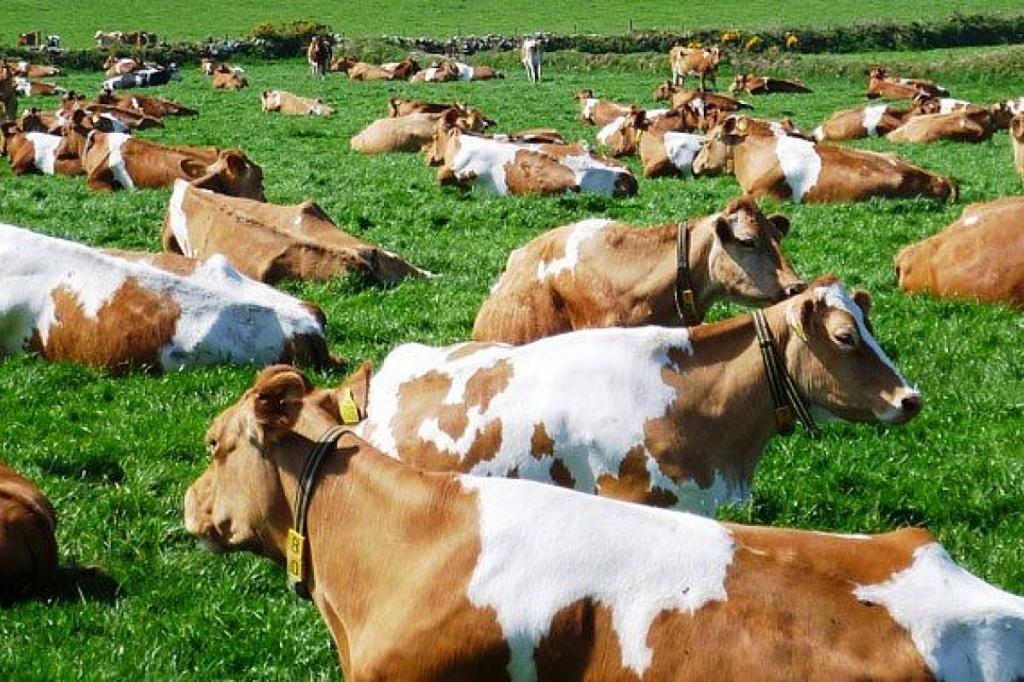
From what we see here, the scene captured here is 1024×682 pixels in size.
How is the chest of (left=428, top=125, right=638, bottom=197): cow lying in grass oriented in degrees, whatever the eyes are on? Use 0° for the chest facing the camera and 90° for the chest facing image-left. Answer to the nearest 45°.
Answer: approximately 90°

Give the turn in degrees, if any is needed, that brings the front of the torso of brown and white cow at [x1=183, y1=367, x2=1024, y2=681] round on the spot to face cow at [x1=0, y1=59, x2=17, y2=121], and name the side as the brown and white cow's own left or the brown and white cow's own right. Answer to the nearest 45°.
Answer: approximately 45° to the brown and white cow's own right

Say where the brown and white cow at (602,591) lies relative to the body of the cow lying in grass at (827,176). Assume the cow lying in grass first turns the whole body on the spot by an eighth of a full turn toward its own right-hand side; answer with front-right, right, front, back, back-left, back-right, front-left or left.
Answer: back-left

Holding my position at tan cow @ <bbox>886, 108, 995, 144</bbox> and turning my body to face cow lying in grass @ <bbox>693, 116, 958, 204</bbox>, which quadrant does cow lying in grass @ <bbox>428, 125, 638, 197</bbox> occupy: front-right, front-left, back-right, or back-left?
front-right

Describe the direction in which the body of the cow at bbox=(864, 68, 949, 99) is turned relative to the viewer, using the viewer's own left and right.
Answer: facing to the left of the viewer

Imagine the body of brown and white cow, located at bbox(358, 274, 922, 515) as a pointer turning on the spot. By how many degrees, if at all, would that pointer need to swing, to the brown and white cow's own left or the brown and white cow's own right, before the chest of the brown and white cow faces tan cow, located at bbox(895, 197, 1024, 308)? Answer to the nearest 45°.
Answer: approximately 45° to the brown and white cow's own left

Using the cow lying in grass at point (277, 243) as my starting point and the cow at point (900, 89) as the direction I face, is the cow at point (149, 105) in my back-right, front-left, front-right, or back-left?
front-left

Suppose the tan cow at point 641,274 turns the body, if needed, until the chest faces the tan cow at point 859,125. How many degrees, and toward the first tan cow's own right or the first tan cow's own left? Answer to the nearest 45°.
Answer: approximately 90° to the first tan cow's own left

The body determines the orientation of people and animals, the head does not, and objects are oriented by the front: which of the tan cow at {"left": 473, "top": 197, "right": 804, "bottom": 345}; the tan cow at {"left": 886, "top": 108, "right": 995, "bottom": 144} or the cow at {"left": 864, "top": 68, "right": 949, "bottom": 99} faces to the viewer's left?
the cow

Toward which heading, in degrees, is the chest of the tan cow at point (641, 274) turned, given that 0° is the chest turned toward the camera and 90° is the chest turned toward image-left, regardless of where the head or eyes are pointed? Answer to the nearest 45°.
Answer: approximately 270°

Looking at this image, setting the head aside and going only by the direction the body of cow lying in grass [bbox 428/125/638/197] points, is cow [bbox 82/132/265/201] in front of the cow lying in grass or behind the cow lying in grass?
in front

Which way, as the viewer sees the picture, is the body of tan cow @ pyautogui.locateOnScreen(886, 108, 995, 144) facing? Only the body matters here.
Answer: to the viewer's right
